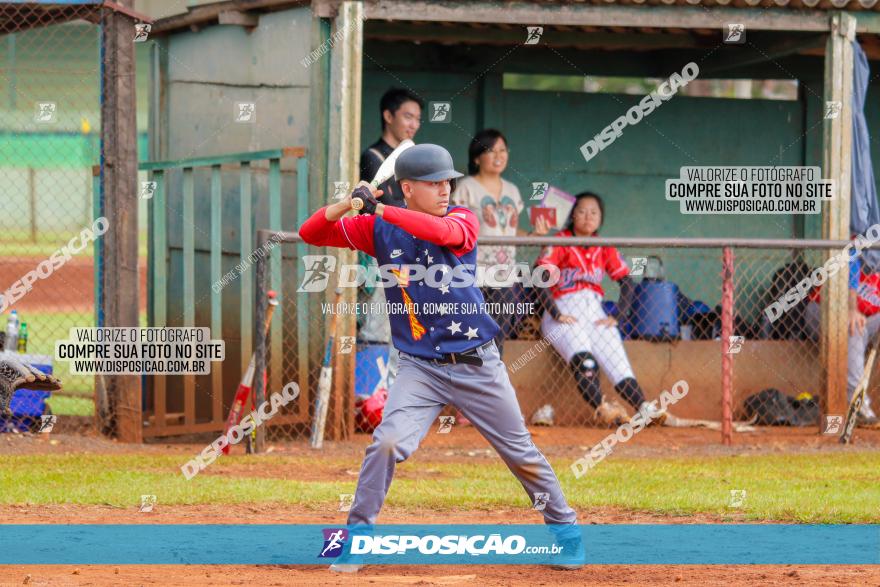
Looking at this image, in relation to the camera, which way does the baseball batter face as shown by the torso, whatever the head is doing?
toward the camera

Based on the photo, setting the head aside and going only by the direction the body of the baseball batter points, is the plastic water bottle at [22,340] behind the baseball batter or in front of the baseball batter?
behind

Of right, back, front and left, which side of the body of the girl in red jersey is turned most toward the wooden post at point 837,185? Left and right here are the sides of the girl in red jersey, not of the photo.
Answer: left

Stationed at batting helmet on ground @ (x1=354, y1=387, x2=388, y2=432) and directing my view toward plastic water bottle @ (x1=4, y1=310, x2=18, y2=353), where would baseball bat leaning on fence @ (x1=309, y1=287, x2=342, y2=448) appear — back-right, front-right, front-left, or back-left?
front-left

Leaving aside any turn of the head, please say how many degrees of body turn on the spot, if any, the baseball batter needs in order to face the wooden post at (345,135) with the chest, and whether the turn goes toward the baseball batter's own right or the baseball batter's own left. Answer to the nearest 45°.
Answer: approximately 180°

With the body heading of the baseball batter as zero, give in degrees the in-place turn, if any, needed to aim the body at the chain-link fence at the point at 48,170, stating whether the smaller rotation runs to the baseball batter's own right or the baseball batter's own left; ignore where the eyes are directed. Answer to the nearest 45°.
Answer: approximately 180°

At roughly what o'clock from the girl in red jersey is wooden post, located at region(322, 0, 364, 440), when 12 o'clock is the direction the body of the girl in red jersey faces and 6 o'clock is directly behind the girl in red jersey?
The wooden post is roughly at 2 o'clock from the girl in red jersey.

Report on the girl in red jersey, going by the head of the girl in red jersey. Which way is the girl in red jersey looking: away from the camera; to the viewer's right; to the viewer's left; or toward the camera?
toward the camera

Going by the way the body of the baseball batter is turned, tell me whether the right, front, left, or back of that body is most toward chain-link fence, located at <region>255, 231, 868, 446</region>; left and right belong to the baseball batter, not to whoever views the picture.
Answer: back

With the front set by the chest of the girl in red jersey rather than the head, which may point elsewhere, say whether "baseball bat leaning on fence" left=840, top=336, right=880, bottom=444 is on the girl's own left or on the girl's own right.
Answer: on the girl's own left

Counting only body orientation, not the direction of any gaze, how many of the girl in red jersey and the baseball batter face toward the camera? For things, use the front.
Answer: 2

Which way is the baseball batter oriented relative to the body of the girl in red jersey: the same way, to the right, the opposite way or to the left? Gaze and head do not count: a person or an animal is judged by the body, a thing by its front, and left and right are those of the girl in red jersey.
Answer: the same way
